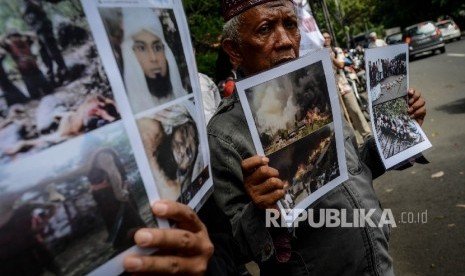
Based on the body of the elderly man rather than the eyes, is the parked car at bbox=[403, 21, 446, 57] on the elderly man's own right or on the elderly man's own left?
on the elderly man's own left

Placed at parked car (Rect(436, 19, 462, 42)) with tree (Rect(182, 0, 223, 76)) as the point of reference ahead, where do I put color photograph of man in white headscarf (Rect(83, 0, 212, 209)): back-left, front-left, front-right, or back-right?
front-left

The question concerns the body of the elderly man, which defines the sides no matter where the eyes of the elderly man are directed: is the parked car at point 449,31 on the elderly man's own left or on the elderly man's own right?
on the elderly man's own left

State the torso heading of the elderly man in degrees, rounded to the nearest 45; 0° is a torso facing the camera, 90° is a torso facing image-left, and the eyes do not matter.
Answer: approximately 315°

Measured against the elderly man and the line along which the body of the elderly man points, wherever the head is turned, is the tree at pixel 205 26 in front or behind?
behind

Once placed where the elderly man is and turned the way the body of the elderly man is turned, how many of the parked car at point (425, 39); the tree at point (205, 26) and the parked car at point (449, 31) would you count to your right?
0
